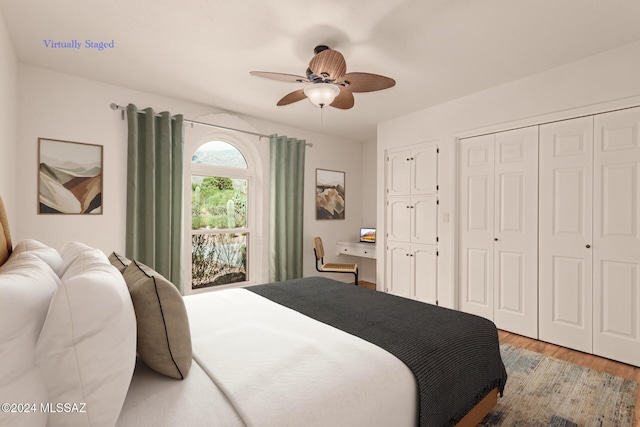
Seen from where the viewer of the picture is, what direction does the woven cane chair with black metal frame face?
facing to the right of the viewer

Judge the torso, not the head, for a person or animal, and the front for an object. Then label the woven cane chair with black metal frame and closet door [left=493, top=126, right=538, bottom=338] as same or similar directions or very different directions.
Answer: very different directions

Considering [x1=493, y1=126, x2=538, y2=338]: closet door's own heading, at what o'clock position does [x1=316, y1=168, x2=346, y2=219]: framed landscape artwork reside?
The framed landscape artwork is roughly at 2 o'clock from the closet door.

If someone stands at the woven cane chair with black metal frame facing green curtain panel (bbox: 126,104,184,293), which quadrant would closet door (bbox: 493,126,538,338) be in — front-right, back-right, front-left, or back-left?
back-left

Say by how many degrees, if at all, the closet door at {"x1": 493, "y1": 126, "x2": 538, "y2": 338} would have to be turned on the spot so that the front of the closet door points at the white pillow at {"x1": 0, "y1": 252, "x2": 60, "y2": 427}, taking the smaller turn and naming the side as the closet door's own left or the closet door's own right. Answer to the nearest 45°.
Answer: approximately 45° to the closet door's own left

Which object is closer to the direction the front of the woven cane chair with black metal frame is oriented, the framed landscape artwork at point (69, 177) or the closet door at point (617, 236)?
the closet door
